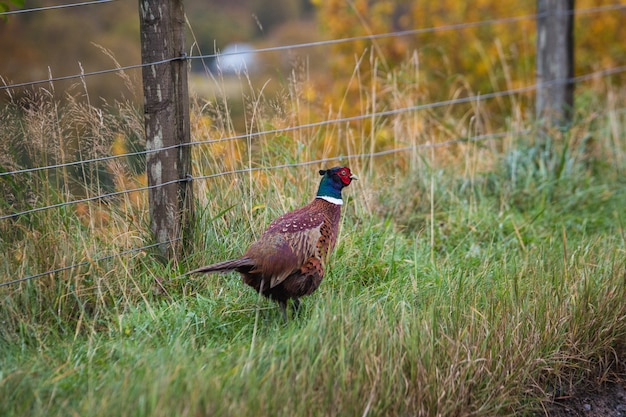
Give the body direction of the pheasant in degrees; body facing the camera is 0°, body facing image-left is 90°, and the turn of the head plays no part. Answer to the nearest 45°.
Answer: approximately 270°

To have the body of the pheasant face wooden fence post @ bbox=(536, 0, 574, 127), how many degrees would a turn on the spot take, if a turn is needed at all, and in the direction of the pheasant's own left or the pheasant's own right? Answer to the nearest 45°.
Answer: approximately 45° to the pheasant's own left
